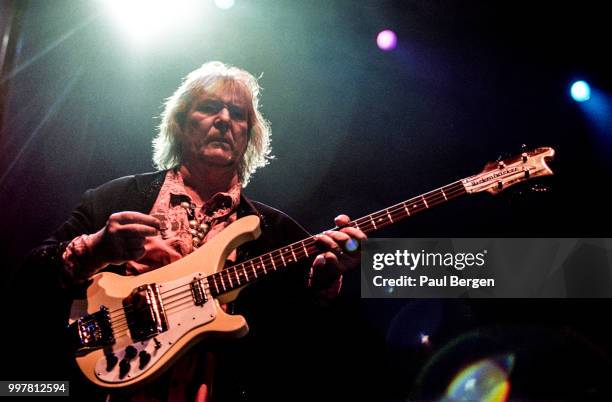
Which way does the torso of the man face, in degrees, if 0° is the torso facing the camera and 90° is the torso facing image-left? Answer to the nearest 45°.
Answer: approximately 0°

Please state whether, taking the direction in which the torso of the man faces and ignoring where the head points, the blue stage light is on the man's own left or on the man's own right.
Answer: on the man's own left
